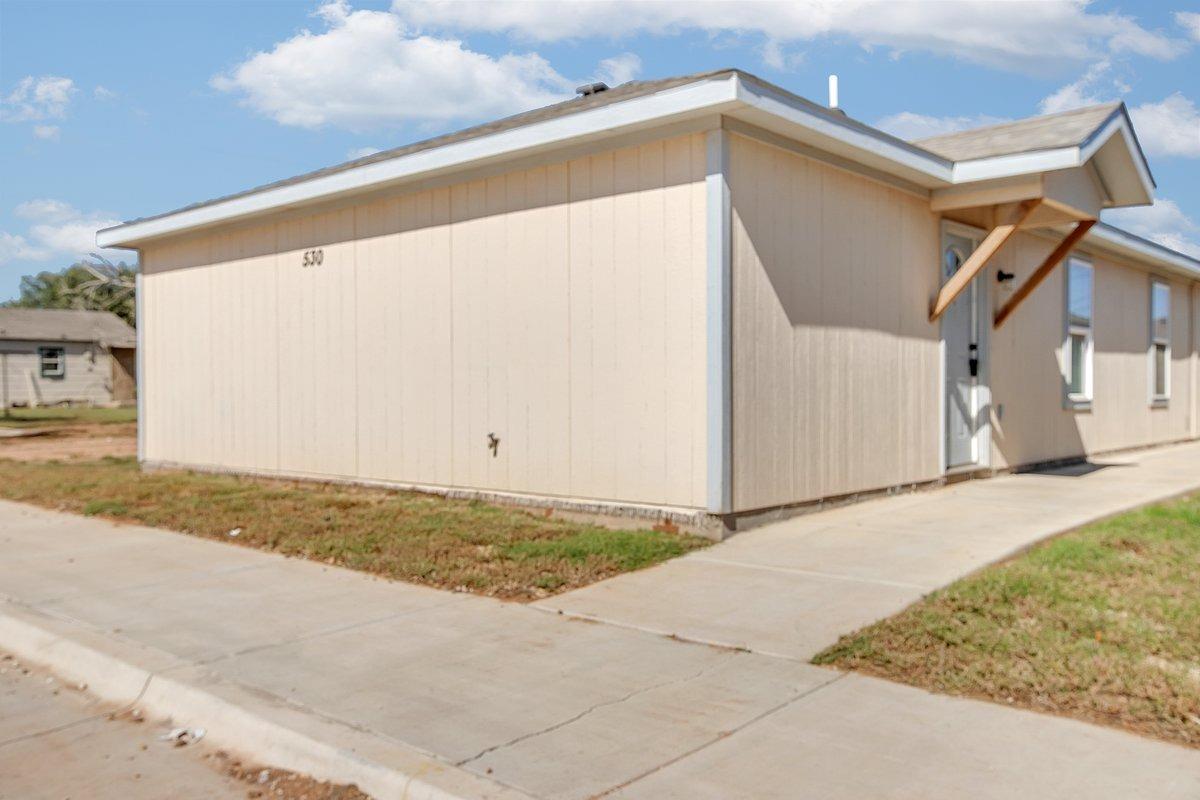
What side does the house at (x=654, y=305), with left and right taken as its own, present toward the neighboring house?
back

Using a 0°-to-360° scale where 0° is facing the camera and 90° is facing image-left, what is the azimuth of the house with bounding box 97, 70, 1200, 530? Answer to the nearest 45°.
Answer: approximately 315°
